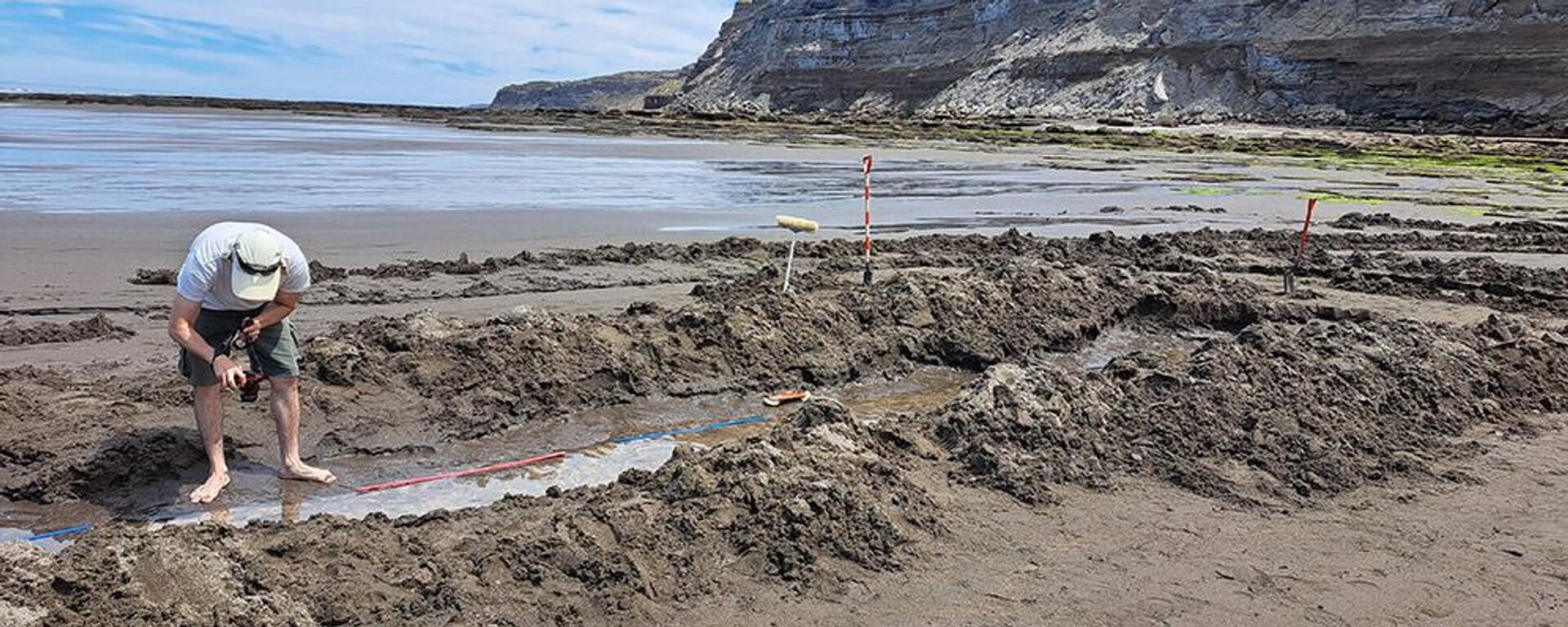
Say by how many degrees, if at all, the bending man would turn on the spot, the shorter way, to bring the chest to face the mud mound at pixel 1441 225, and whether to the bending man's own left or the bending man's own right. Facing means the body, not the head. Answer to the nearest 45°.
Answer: approximately 90° to the bending man's own left

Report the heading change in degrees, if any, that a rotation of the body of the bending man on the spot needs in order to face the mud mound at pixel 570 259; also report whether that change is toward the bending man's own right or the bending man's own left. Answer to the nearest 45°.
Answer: approximately 135° to the bending man's own left

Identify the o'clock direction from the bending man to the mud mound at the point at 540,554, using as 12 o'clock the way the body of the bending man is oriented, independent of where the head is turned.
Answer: The mud mound is roughly at 11 o'clock from the bending man.

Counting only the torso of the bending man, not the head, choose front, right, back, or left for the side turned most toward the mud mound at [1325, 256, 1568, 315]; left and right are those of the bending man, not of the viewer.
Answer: left

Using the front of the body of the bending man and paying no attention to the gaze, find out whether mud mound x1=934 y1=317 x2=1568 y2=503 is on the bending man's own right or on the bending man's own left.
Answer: on the bending man's own left

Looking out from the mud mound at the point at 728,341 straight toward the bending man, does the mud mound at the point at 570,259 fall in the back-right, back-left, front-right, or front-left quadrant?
back-right

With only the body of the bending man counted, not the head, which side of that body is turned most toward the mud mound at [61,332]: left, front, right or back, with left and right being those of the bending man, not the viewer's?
back

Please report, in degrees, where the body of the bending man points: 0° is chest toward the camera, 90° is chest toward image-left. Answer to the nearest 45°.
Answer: approximately 0°
